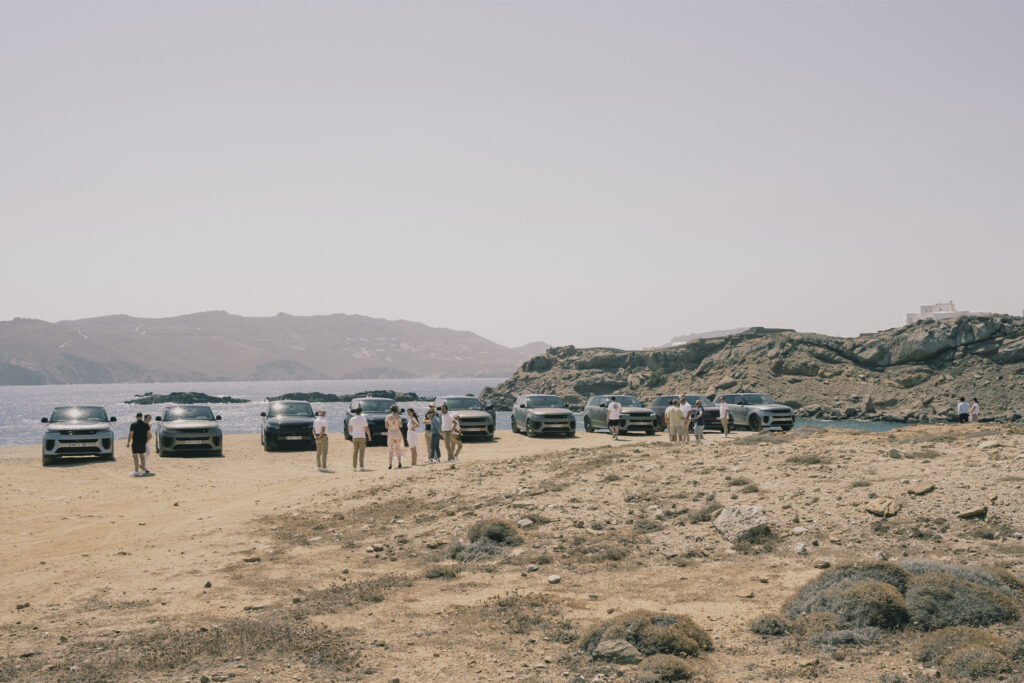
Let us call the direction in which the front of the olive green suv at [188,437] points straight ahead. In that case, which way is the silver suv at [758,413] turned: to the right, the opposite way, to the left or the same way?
the same way

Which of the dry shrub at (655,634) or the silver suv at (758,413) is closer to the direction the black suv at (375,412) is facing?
the dry shrub

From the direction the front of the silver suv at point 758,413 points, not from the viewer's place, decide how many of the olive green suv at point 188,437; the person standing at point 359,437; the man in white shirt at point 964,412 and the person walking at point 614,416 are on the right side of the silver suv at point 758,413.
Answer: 3

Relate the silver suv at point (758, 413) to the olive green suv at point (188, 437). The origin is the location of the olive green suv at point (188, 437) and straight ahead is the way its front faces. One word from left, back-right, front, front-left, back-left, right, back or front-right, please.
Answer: left

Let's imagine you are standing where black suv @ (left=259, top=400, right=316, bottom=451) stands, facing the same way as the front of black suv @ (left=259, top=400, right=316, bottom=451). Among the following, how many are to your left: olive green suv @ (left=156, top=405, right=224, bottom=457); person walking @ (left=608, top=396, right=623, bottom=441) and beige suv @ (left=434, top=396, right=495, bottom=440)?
2

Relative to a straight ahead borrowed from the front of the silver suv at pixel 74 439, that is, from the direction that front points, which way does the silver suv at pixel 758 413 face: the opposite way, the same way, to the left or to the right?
the same way

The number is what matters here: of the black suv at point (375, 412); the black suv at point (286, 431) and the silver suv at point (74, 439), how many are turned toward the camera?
3

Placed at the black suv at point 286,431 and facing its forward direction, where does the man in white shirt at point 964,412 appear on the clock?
The man in white shirt is roughly at 9 o'clock from the black suv.

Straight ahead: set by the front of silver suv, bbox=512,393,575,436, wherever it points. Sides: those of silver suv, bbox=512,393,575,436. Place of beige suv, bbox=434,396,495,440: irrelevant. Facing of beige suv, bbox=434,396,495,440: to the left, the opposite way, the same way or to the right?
the same way

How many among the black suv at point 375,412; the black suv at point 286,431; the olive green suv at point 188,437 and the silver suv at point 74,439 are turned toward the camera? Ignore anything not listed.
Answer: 4

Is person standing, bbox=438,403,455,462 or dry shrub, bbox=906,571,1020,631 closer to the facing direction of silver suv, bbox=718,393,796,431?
the dry shrub

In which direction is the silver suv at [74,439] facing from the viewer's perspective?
toward the camera

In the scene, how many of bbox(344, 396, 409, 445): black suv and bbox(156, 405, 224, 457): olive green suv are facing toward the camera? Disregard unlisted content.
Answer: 2

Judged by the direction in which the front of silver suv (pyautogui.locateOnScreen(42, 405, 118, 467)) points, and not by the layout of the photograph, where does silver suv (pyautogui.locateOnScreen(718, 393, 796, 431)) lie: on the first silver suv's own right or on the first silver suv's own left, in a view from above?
on the first silver suv's own left

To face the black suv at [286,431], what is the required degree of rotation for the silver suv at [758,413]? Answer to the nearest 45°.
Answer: approximately 90° to its right

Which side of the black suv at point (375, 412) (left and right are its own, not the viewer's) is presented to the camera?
front

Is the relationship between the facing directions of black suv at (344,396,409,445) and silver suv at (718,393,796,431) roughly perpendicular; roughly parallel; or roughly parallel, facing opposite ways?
roughly parallel

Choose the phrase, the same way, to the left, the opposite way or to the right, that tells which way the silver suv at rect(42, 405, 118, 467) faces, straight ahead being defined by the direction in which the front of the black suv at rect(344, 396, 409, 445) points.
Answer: the same way

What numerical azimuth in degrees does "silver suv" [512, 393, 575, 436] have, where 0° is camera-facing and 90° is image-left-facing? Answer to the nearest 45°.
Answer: approximately 315°
